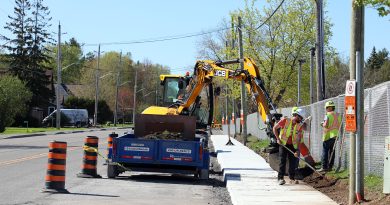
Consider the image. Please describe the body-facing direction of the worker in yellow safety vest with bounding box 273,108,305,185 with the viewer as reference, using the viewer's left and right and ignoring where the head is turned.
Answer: facing the viewer and to the right of the viewer

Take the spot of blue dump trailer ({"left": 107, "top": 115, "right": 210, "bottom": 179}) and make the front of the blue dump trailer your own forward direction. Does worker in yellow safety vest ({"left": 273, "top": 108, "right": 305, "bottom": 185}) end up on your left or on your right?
on your right

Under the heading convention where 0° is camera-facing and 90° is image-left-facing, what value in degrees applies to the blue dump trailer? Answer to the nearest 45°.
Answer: approximately 180°

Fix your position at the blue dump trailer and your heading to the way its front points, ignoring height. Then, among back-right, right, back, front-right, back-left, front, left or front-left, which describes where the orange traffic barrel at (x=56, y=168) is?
back-left

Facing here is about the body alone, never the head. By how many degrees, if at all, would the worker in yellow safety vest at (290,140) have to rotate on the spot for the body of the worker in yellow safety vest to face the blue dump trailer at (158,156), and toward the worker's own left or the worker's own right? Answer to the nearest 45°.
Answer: approximately 135° to the worker's own right

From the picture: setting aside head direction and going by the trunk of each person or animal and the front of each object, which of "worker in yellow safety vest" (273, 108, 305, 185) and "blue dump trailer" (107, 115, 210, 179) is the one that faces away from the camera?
the blue dump trailer

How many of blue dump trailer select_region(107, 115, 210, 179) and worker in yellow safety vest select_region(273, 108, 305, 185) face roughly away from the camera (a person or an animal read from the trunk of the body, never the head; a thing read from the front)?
1

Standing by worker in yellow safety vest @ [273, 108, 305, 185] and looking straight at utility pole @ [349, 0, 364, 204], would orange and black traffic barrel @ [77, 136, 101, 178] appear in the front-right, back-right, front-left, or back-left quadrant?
back-right

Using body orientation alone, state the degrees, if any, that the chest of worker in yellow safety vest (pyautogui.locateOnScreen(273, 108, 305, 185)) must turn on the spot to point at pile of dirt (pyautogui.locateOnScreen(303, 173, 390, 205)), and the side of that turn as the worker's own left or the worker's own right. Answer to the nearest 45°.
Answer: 0° — they already face it
